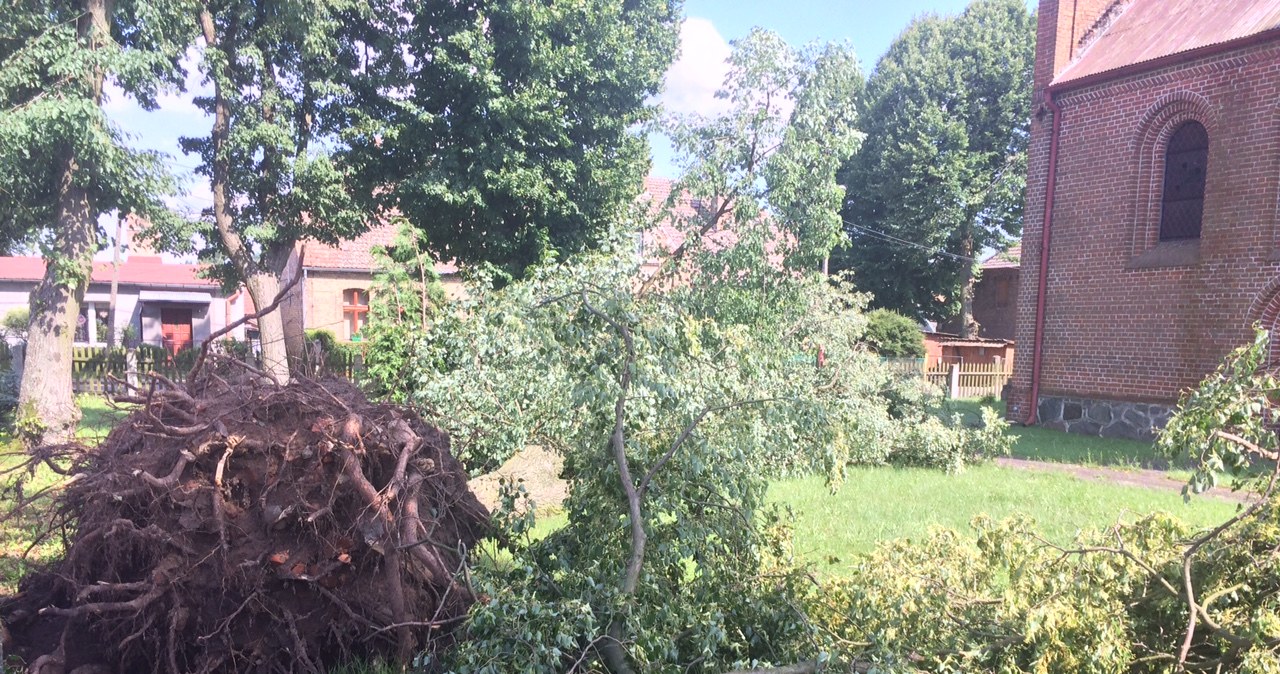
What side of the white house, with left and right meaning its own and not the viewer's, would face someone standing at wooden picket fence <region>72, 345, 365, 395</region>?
front

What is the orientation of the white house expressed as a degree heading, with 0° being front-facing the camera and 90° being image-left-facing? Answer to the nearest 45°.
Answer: approximately 0°

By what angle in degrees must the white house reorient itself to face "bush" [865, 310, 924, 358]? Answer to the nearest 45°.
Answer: approximately 45° to its left

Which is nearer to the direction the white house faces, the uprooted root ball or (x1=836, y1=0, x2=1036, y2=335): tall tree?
the uprooted root ball

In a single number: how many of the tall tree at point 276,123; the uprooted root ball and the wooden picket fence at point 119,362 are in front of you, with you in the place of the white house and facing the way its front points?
3

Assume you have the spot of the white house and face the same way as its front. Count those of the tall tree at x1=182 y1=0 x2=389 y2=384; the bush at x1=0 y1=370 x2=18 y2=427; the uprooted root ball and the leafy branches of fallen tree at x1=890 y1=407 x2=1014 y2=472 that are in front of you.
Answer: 4

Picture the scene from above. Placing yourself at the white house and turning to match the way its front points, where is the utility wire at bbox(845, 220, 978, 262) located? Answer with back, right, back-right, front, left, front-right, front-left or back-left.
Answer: front-left

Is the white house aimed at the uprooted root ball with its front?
yes

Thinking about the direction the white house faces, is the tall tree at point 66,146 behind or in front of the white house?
in front
